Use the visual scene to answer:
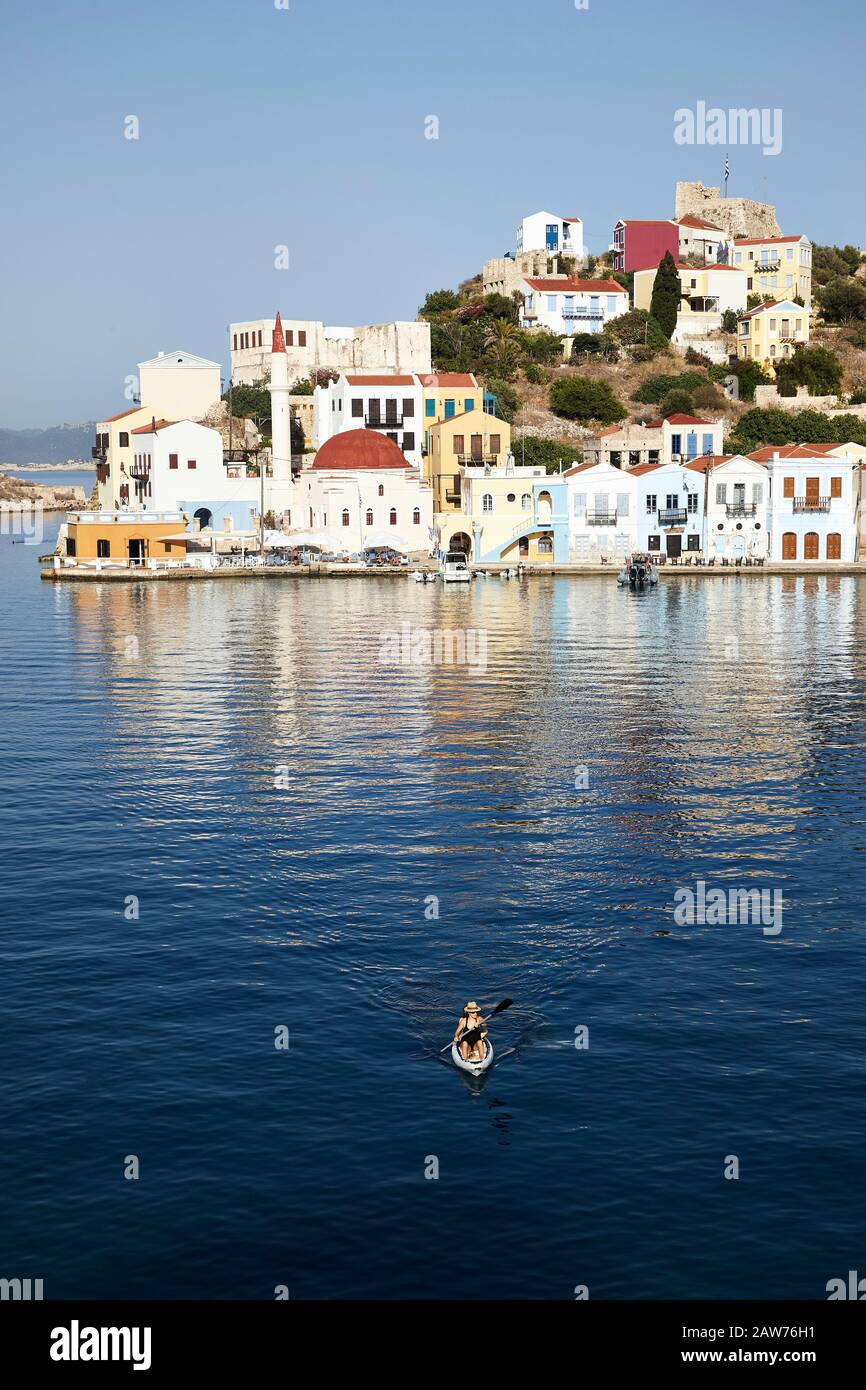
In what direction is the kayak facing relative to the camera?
toward the camera

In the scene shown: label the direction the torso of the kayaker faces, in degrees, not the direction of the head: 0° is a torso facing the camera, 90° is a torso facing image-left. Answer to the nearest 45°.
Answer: approximately 0°
